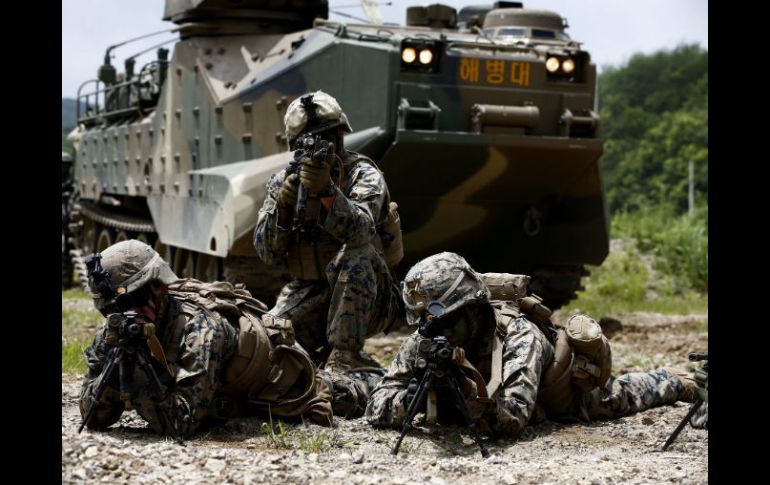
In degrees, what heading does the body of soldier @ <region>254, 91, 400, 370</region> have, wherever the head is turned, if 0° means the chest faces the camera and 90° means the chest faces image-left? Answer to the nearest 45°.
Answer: approximately 0°

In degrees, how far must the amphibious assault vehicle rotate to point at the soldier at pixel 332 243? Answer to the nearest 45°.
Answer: approximately 45° to its right

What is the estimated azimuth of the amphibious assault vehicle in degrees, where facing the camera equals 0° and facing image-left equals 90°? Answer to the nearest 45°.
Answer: approximately 315°

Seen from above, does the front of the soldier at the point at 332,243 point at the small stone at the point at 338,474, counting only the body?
yes

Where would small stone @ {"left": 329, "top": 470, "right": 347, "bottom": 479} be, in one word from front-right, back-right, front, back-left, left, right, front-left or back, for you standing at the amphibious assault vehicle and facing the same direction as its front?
front-right

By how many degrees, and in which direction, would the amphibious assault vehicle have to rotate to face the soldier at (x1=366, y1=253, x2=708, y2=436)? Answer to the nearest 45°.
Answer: approximately 45° to its right
